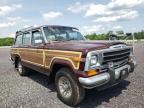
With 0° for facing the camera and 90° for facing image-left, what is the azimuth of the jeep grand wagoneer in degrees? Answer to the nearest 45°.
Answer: approximately 315°
